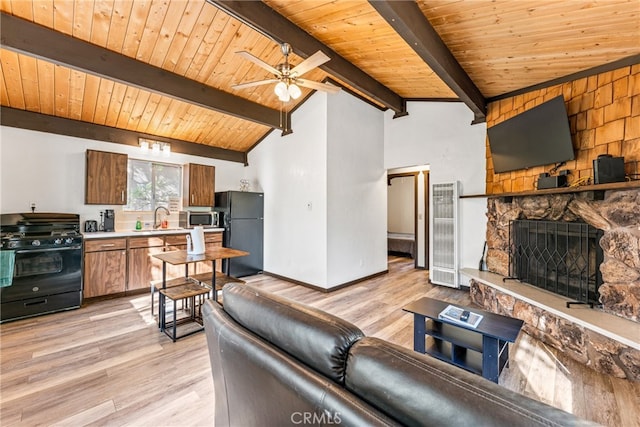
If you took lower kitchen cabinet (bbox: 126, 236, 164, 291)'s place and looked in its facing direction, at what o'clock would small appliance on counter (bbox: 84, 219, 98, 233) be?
The small appliance on counter is roughly at 4 o'clock from the lower kitchen cabinet.

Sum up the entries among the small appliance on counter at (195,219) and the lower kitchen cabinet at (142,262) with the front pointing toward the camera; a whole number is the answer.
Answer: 2

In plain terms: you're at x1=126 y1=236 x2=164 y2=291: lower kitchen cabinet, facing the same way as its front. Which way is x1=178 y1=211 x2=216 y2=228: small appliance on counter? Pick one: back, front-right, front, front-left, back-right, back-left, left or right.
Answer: back-left

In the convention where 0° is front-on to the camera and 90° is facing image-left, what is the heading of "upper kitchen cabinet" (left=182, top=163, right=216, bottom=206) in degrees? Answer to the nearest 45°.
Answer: approximately 315°

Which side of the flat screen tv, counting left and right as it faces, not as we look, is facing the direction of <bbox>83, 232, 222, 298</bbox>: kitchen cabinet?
front

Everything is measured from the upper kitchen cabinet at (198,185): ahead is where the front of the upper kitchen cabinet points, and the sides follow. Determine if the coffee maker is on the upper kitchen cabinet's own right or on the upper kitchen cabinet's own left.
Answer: on the upper kitchen cabinet's own right

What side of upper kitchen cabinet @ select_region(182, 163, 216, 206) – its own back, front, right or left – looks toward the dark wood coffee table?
front

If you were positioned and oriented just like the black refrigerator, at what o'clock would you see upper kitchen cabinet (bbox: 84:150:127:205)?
The upper kitchen cabinet is roughly at 4 o'clock from the black refrigerator.

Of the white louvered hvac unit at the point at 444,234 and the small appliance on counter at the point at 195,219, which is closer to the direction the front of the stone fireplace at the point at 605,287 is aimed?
the small appliance on counter

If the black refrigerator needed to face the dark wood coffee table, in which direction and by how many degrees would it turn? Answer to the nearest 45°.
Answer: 0° — it already faces it

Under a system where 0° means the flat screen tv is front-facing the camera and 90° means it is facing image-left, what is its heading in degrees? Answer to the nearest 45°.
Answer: approximately 45°

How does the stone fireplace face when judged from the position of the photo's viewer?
facing the viewer and to the left of the viewer
